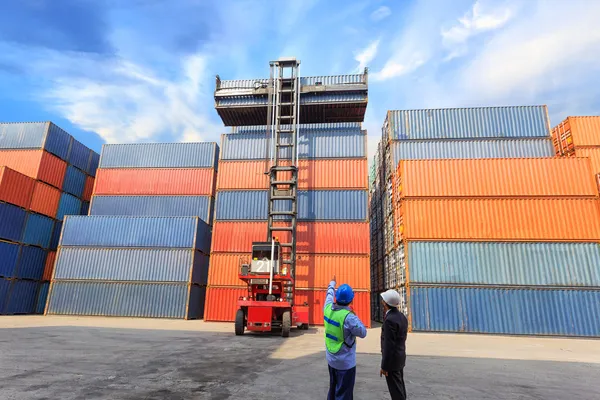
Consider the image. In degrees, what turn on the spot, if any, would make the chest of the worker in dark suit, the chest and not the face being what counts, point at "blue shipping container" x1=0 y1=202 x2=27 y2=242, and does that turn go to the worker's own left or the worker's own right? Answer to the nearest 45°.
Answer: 0° — they already face it

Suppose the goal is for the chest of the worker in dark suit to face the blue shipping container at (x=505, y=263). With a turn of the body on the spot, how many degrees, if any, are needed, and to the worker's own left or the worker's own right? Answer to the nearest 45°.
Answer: approximately 45° to the worker's own right

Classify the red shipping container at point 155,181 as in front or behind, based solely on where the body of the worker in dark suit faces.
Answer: in front

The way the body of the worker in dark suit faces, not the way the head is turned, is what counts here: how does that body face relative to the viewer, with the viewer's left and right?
facing away from the viewer and to the left of the viewer

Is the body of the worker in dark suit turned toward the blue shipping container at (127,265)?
yes

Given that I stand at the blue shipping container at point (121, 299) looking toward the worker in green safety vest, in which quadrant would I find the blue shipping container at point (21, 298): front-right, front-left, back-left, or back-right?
back-right

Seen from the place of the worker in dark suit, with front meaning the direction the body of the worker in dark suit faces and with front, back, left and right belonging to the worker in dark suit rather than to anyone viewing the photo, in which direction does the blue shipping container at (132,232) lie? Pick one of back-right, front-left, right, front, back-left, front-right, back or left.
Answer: front

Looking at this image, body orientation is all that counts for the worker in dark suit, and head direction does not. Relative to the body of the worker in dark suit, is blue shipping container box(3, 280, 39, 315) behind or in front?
in front

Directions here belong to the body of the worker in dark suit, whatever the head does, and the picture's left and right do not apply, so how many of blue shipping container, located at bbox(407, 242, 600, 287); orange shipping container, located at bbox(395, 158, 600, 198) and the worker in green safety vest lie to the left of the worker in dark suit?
1

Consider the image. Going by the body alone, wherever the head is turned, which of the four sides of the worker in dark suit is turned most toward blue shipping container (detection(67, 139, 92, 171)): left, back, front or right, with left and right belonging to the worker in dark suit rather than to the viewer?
front

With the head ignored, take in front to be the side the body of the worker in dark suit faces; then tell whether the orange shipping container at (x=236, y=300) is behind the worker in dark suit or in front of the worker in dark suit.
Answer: in front

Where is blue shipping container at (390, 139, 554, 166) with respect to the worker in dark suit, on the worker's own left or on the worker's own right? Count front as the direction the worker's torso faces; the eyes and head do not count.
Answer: on the worker's own right
